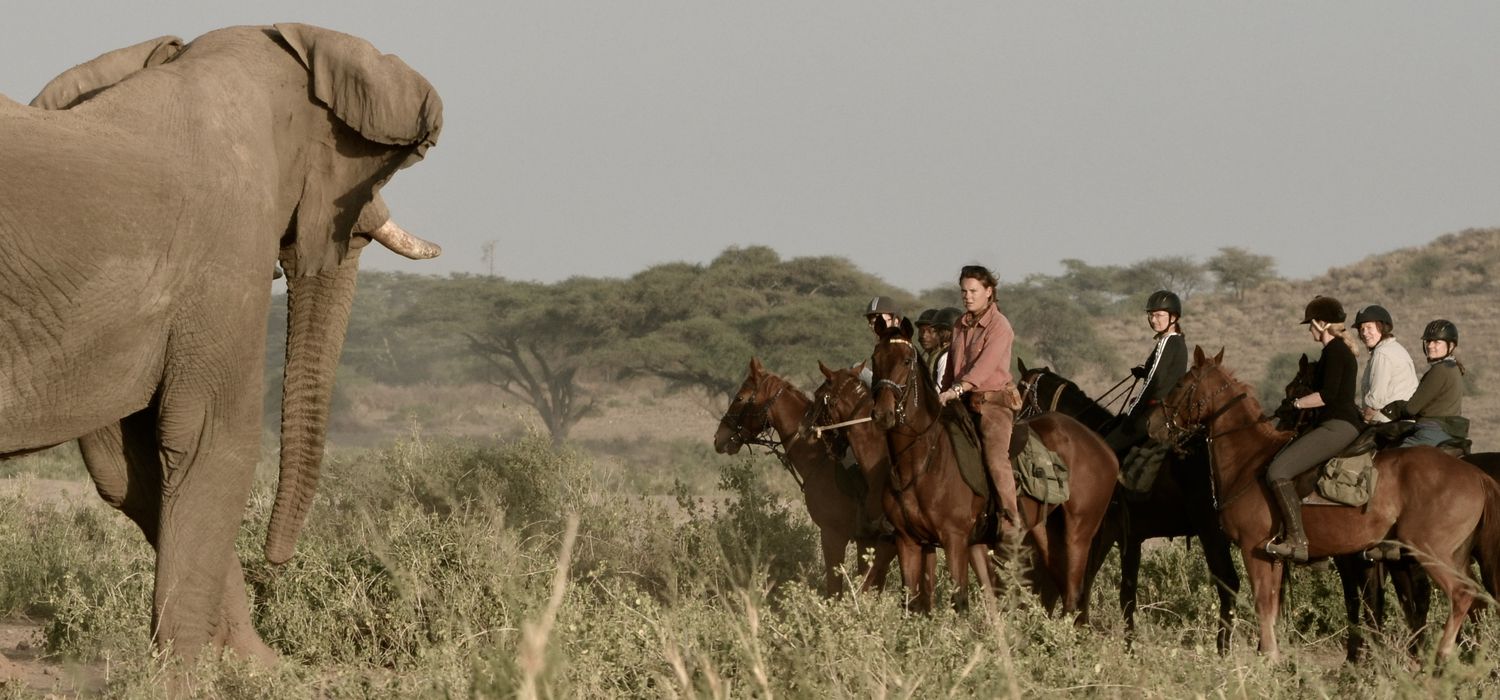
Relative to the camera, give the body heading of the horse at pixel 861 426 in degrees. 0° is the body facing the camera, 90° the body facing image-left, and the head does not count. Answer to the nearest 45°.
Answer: approximately 45°

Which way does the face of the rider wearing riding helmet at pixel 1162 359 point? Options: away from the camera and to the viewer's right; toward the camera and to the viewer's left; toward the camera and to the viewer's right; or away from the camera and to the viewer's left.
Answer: toward the camera and to the viewer's left

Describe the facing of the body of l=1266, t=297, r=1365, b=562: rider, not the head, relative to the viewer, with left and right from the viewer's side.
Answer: facing to the left of the viewer

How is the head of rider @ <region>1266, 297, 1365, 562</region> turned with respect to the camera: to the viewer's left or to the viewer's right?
to the viewer's left

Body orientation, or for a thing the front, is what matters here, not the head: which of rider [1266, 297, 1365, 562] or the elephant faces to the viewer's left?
the rider

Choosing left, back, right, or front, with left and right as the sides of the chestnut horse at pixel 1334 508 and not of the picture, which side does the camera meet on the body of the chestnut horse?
left

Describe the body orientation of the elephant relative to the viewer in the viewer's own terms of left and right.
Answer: facing away from the viewer and to the right of the viewer

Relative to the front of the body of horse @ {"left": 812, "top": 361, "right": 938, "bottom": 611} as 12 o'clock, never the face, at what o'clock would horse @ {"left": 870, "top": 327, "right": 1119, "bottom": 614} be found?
horse @ {"left": 870, "top": 327, "right": 1119, "bottom": 614} is roughly at 8 o'clock from horse @ {"left": 812, "top": 361, "right": 938, "bottom": 611}.

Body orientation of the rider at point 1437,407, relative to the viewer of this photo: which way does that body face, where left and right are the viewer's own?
facing to the left of the viewer

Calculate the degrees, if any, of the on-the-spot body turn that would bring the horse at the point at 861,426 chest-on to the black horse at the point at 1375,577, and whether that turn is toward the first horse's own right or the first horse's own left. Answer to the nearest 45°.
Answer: approximately 135° to the first horse's own left

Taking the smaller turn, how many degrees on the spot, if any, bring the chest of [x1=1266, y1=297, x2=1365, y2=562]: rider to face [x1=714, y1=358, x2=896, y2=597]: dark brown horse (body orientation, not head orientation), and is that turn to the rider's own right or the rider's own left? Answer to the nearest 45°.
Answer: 0° — they already face it

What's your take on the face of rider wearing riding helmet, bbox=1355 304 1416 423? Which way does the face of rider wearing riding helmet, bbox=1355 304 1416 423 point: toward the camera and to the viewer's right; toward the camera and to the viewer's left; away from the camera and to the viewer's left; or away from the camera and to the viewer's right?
toward the camera and to the viewer's left

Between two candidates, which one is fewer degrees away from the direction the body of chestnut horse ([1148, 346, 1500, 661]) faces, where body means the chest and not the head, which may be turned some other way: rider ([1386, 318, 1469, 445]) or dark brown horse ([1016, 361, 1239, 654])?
the dark brown horse
